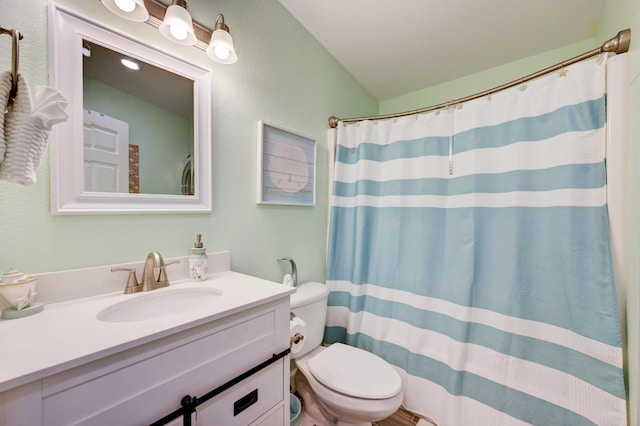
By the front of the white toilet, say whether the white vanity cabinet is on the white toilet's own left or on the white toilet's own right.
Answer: on the white toilet's own right

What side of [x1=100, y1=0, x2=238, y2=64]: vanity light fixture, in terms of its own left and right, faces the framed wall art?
left

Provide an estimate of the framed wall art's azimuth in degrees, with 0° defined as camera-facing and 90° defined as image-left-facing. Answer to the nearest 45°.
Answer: approximately 315°

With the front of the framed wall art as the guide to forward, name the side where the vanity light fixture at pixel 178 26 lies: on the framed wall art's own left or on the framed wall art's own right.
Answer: on the framed wall art's own right

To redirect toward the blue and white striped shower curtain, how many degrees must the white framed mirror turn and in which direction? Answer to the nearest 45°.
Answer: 0° — it already faces it

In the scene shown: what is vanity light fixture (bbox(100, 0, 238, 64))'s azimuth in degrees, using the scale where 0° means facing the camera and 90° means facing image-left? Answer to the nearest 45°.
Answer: approximately 315°
